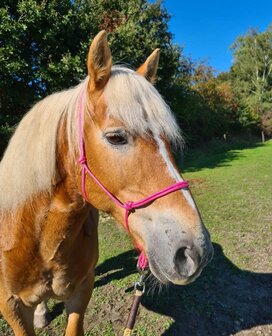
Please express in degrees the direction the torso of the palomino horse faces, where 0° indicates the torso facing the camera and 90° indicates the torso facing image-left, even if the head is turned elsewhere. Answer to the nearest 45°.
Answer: approximately 315°

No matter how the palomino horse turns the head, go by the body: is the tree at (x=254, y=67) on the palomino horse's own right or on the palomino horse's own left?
on the palomino horse's own left
